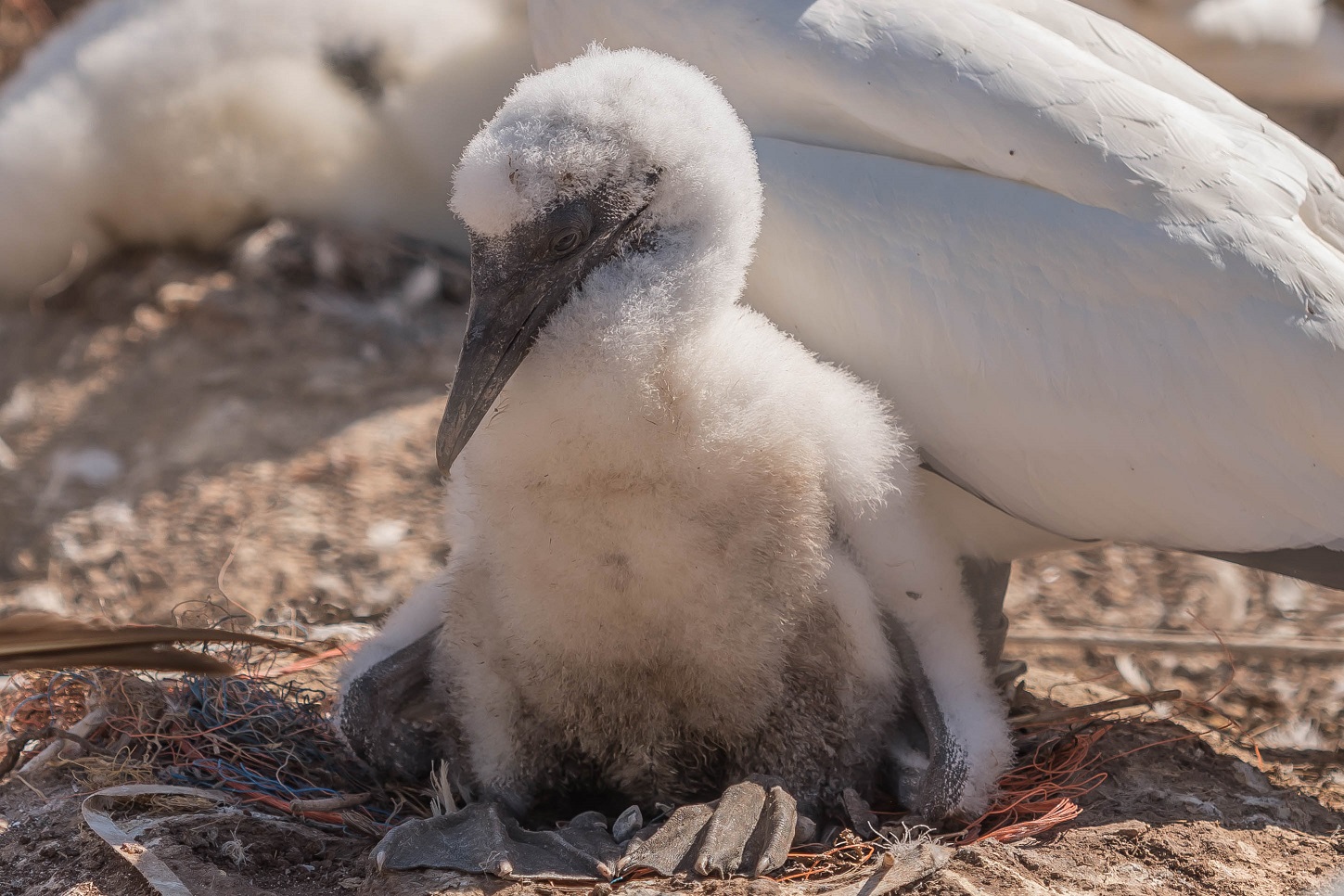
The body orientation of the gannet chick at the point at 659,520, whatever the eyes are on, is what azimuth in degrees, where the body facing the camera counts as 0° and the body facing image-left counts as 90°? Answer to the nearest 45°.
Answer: approximately 0°

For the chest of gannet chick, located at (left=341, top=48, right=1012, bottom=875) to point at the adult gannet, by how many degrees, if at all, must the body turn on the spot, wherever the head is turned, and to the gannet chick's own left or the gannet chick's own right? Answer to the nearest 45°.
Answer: approximately 135° to the gannet chick's own left

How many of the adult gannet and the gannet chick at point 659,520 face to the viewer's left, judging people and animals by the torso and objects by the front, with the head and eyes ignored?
1

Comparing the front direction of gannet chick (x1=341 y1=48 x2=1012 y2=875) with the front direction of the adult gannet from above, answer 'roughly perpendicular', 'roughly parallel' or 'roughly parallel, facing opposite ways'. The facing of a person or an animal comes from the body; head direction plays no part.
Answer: roughly perpendicular

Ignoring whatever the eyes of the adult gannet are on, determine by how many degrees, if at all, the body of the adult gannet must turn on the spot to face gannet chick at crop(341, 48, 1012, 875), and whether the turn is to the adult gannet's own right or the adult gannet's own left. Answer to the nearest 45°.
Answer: approximately 45° to the adult gannet's own left

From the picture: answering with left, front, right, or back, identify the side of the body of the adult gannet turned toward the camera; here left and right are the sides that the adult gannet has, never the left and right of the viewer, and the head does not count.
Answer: left
